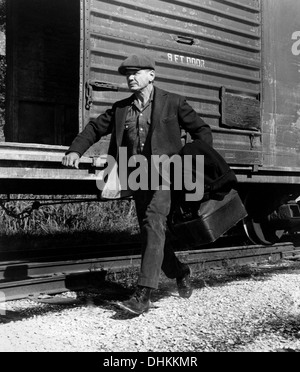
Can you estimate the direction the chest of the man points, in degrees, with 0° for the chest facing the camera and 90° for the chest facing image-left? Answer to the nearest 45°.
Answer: approximately 45°
